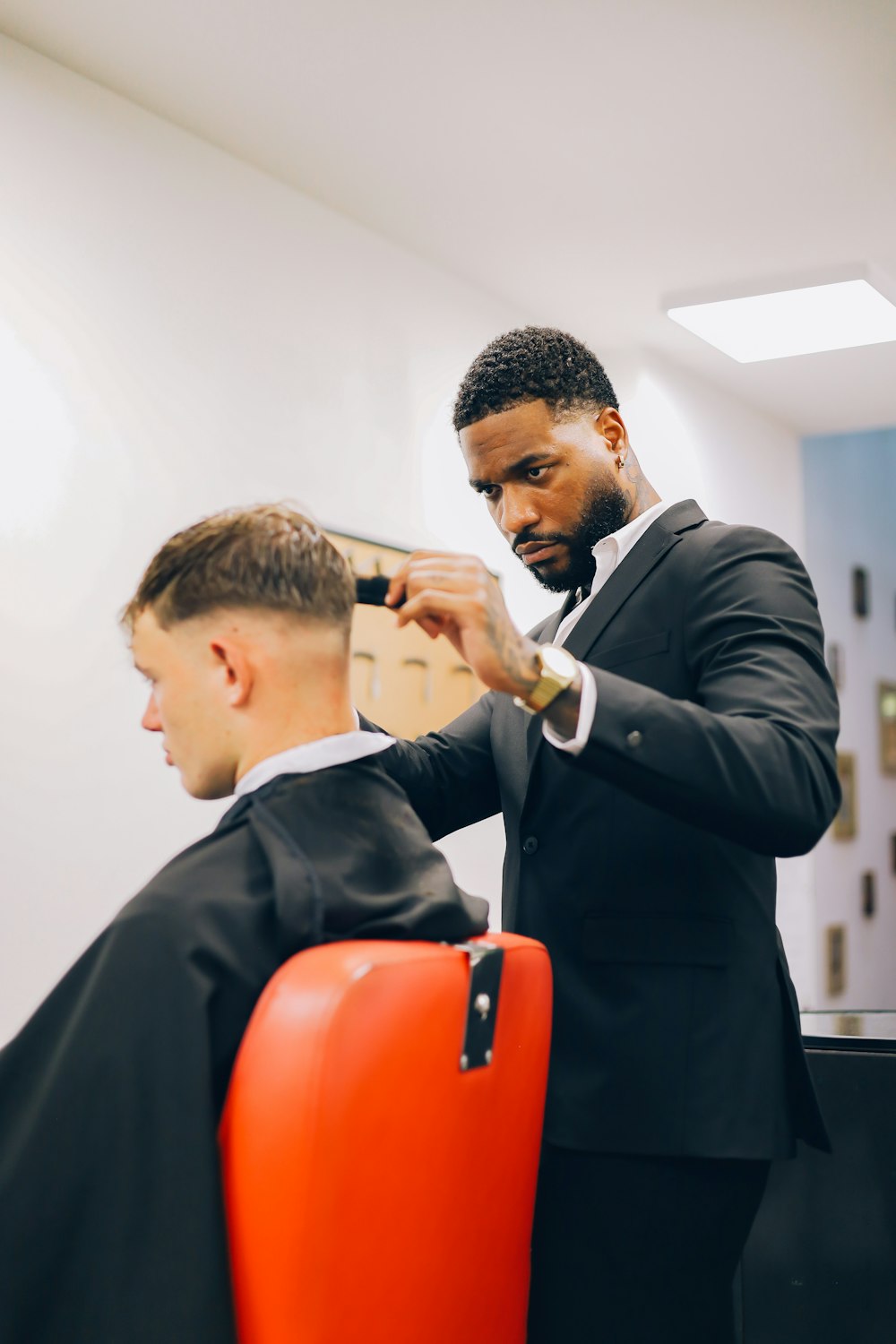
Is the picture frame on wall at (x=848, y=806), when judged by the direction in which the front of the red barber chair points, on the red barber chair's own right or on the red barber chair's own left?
on the red barber chair's own right

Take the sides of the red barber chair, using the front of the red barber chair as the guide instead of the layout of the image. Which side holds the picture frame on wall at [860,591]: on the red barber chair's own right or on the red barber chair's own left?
on the red barber chair's own right

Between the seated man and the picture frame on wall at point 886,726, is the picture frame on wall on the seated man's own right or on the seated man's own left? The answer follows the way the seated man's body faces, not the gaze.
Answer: on the seated man's own right

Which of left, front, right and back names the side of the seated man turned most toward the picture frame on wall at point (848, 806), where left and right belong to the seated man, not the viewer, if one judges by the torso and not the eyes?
right

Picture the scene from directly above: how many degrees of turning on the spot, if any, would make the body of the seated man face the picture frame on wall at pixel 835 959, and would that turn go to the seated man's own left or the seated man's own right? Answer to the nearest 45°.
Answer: approximately 90° to the seated man's own right

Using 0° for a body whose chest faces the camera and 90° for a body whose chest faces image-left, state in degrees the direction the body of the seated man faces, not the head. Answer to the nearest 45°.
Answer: approximately 135°

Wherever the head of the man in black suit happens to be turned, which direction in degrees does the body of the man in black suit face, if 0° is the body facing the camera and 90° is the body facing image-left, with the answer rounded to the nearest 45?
approximately 45°

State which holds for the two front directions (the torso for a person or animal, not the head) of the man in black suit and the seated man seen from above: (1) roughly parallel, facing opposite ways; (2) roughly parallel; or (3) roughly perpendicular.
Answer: roughly perpendicular

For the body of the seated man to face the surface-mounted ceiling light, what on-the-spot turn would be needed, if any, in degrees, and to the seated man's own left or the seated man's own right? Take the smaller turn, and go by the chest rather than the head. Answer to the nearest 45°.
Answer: approximately 90° to the seated man's own right

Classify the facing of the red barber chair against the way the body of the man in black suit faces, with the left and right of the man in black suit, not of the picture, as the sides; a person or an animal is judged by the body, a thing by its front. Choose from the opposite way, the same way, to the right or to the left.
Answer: to the right

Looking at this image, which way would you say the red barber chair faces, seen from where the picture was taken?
facing away from the viewer and to the left of the viewer
